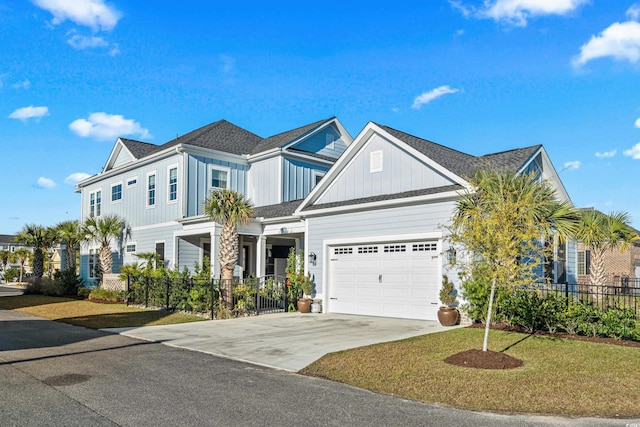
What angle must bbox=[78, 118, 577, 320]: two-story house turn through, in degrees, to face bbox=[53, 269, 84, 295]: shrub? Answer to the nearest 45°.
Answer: approximately 90° to its right

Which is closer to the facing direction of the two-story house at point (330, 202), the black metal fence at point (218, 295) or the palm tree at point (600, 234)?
the black metal fence

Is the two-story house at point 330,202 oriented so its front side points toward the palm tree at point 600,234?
no

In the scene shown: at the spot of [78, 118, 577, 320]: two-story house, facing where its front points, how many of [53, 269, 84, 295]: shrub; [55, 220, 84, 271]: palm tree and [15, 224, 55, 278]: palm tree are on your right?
3

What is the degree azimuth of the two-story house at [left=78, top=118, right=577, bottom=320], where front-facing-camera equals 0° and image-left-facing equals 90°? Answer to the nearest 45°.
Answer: approximately 45°

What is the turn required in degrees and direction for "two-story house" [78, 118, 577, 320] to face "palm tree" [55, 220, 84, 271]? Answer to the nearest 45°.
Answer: approximately 90° to its right

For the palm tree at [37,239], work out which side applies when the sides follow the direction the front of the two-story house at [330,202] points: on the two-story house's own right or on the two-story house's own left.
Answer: on the two-story house's own right

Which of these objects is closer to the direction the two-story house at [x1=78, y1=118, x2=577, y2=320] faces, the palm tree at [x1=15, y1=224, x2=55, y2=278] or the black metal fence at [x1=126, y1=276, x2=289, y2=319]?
the black metal fence
